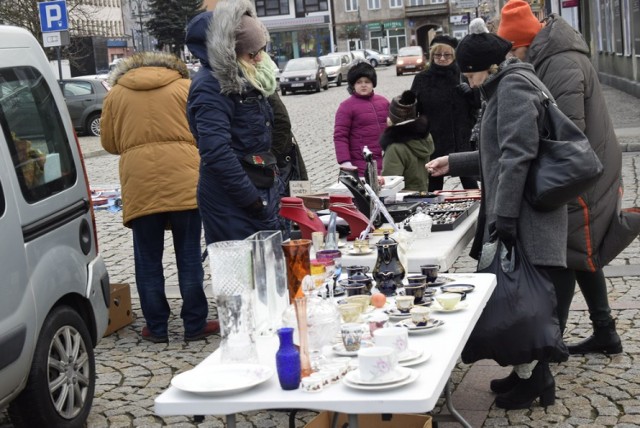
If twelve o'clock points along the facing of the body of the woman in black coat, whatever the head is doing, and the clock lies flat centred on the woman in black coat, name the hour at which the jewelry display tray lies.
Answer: The jewelry display tray is roughly at 12 o'clock from the woman in black coat.

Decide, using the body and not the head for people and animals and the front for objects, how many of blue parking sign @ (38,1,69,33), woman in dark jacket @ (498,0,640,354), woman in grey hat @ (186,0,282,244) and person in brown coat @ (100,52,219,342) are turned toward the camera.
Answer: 1

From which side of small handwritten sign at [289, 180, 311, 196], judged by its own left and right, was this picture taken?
front

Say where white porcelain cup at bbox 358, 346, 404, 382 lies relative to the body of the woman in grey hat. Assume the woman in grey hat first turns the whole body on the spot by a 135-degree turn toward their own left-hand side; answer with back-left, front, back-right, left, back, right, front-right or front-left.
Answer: back-left

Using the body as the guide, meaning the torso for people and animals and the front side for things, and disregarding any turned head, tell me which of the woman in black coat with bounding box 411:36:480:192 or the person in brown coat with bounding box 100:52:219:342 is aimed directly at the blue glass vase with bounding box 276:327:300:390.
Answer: the woman in black coat

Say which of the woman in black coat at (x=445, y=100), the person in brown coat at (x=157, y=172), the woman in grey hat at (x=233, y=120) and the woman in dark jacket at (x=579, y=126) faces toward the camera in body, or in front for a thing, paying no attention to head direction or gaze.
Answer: the woman in black coat

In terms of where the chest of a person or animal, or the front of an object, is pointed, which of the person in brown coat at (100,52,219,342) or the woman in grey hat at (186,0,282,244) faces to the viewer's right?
the woman in grey hat

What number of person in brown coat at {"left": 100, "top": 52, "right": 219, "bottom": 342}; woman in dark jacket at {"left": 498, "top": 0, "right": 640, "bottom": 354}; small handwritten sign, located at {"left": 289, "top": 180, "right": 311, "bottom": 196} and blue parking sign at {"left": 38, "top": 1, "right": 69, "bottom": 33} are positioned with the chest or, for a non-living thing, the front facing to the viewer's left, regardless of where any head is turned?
1

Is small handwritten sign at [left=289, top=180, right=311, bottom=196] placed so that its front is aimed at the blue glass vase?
yes

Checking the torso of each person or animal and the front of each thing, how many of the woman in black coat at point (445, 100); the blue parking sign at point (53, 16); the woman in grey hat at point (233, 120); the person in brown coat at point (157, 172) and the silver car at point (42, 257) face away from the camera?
1

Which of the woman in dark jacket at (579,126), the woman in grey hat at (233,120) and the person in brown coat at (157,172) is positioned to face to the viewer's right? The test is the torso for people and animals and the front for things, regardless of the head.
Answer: the woman in grey hat

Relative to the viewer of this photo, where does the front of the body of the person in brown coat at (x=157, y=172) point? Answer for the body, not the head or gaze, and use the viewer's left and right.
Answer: facing away from the viewer

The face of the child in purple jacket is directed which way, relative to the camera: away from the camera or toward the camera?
toward the camera
